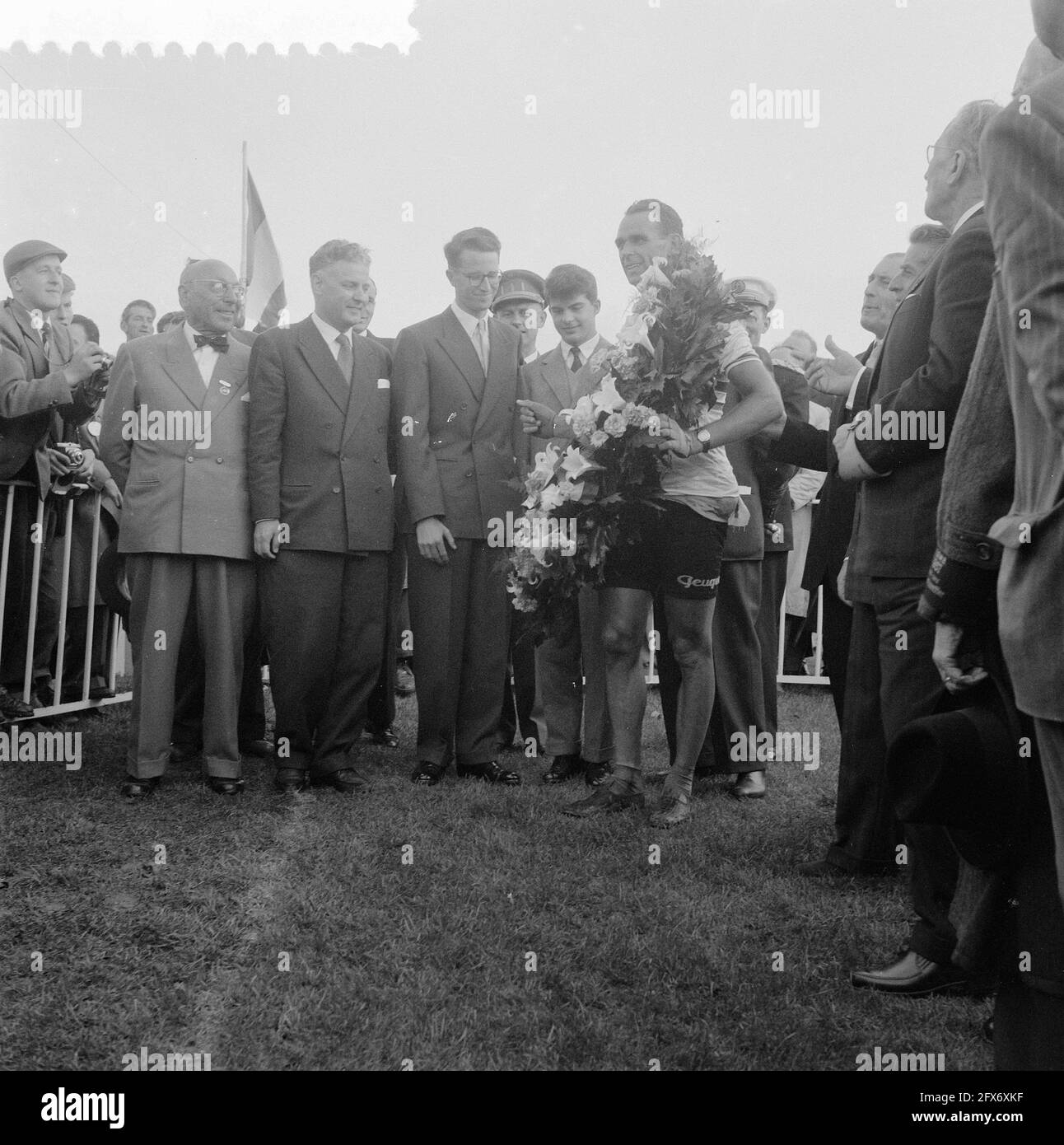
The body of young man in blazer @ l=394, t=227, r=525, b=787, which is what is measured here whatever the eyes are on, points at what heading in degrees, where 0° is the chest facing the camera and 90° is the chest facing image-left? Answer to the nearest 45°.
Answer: approximately 315°

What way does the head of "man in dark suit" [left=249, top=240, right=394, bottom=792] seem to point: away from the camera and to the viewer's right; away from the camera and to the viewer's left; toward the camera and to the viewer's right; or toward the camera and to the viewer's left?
toward the camera and to the viewer's right

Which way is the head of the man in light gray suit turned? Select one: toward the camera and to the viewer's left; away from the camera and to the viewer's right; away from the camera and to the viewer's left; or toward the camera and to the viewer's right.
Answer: toward the camera and to the viewer's right

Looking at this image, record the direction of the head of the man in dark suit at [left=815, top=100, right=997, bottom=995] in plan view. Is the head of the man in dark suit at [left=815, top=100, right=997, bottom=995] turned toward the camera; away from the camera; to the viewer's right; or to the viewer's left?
to the viewer's left

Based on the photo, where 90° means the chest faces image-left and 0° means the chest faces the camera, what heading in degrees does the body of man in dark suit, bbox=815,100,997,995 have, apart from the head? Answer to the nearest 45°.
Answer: approximately 90°

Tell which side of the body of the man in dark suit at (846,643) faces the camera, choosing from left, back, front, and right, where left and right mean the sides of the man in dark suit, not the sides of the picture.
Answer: left
